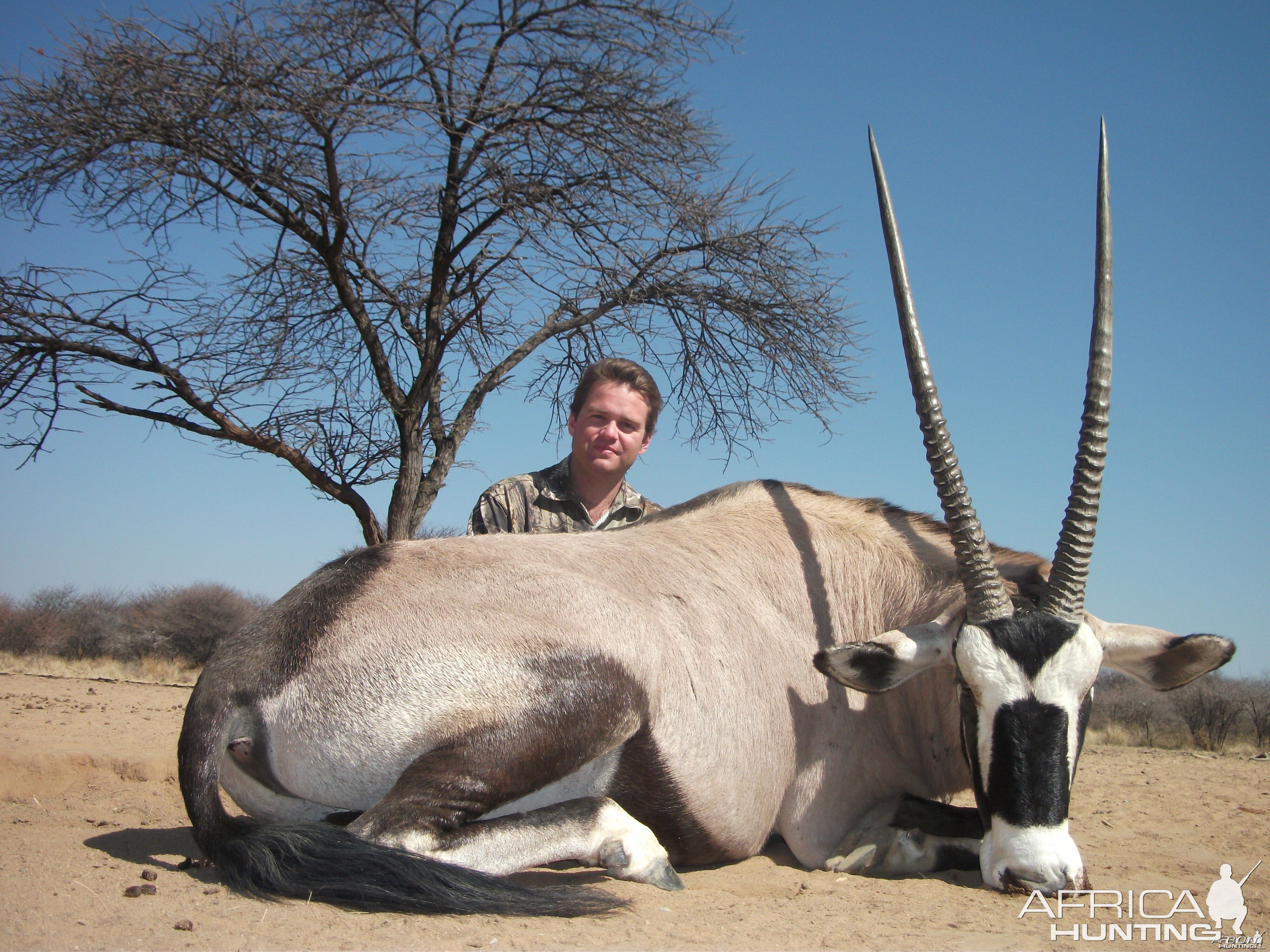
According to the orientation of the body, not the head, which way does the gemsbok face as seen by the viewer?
to the viewer's right

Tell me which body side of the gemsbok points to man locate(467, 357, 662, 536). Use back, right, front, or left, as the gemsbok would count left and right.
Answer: left
